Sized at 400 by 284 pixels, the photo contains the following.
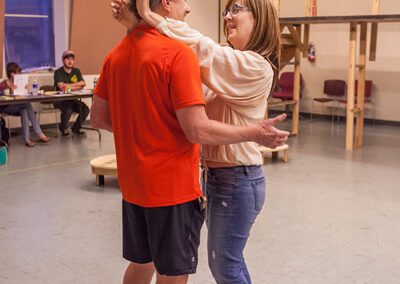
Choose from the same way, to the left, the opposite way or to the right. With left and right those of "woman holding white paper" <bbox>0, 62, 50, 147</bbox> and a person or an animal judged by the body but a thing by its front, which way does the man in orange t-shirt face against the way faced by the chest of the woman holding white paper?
to the left

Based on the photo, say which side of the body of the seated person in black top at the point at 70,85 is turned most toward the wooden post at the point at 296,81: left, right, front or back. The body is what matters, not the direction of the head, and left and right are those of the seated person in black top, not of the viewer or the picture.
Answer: left

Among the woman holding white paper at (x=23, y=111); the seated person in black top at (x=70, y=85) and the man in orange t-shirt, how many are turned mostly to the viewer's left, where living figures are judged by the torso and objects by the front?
0

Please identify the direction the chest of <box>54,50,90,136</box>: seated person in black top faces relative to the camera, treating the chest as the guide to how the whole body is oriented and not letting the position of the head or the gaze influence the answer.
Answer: toward the camera

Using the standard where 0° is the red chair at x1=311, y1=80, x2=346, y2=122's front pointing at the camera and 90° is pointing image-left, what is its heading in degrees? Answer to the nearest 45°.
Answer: approximately 45°

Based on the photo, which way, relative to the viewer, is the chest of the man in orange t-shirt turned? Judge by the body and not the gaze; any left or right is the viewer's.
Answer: facing away from the viewer and to the right of the viewer

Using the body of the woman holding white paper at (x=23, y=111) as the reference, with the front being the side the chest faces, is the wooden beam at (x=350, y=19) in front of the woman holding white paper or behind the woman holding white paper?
in front

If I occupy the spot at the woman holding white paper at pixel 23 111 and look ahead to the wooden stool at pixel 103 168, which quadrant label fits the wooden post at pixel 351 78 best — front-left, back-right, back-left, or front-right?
front-left

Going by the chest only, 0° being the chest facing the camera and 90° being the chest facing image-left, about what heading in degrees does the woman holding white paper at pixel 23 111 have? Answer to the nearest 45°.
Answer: approximately 315°

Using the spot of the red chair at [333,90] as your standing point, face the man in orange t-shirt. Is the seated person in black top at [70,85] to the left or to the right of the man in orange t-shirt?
right

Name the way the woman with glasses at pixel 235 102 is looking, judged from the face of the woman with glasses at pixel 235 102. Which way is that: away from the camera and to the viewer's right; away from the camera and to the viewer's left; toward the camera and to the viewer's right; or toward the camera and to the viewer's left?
toward the camera and to the viewer's left
